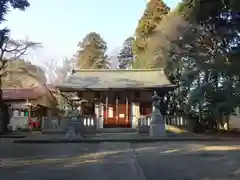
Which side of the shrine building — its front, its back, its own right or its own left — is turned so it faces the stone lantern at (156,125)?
front

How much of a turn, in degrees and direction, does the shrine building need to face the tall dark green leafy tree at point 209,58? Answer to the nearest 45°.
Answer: approximately 45° to its left

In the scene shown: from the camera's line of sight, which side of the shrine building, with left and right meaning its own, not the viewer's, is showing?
front

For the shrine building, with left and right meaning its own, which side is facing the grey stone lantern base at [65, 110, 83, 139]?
front

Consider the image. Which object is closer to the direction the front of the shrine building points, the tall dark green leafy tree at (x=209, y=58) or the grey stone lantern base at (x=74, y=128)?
the grey stone lantern base

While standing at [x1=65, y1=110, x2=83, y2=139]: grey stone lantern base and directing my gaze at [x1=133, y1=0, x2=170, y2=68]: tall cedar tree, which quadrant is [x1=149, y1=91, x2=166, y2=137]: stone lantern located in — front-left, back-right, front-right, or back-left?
front-right

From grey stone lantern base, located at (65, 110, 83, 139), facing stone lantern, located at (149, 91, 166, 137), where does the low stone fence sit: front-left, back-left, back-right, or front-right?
front-left
